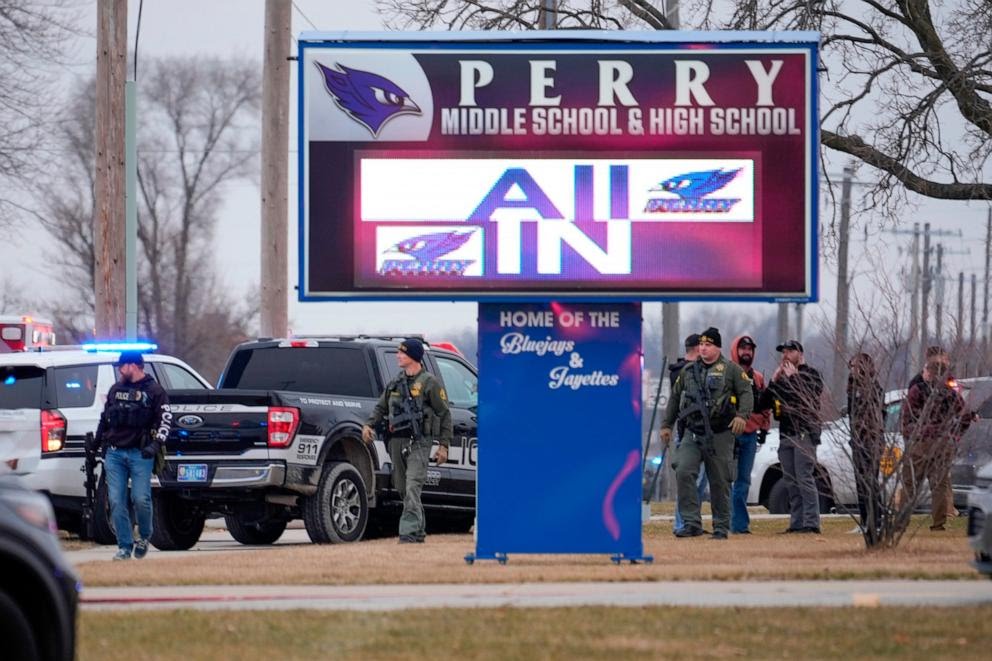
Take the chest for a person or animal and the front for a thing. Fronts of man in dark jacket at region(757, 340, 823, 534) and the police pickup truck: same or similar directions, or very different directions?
very different directions

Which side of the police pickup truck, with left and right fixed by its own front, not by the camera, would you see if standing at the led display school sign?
right

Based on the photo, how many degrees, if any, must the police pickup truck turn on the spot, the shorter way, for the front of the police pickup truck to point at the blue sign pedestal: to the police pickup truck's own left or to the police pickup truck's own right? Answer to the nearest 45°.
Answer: approximately 90° to the police pickup truck's own right

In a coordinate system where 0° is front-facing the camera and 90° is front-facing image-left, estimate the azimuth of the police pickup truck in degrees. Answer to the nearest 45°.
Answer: approximately 225°

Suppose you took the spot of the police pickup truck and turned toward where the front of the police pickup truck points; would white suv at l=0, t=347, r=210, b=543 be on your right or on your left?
on your left

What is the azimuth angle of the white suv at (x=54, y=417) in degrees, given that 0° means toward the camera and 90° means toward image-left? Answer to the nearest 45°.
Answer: approximately 225°

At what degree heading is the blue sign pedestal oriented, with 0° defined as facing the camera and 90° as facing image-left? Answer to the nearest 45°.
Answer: approximately 0°

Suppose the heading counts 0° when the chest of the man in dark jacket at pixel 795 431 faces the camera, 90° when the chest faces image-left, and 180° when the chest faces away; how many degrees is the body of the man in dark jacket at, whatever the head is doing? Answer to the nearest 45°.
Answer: approximately 45°

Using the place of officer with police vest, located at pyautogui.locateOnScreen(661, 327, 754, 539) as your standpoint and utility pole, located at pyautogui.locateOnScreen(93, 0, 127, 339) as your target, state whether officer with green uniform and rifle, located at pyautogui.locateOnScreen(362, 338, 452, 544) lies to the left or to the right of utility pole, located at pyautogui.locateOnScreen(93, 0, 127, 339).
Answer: left

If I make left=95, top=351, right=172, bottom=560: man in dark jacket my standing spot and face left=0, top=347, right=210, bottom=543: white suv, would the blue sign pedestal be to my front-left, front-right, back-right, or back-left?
back-right
